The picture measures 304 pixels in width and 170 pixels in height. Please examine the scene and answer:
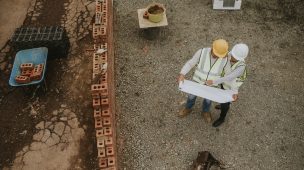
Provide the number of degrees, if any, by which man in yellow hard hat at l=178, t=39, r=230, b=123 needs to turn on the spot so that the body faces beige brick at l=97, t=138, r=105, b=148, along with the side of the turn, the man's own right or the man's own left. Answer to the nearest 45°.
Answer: approximately 45° to the man's own right

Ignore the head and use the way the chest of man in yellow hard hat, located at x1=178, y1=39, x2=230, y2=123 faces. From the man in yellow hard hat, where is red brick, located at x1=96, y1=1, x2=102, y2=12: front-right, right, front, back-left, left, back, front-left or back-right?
back-right

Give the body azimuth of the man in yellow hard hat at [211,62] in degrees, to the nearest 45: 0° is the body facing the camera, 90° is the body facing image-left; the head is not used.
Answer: approximately 0°

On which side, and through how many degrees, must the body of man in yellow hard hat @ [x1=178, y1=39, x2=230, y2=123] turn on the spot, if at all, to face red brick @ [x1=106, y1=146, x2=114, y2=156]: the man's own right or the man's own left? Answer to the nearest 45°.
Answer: approximately 45° to the man's own right

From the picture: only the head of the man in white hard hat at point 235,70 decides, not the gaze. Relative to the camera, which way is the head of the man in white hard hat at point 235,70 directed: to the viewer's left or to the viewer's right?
to the viewer's left

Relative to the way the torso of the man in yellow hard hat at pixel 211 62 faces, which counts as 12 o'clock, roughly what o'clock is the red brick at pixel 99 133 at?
The red brick is roughly at 2 o'clock from the man in yellow hard hat.

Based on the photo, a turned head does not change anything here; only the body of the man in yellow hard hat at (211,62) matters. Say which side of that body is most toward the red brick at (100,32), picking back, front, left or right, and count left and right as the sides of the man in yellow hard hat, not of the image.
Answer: right

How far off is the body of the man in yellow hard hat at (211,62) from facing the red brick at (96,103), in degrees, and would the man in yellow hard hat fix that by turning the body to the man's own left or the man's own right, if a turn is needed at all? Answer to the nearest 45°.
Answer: approximately 90° to the man's own right

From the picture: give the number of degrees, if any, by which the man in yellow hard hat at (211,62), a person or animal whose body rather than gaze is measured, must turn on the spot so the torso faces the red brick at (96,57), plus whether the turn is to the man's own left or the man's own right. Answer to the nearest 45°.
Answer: approximately 90° to the man's own right

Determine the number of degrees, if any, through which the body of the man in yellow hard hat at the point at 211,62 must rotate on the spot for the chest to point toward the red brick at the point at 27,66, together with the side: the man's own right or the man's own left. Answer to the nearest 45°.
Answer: approximately 90° to the man's own right

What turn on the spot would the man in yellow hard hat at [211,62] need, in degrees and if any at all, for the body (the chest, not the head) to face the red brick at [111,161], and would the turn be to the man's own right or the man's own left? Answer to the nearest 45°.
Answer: approximately 45° to the man's own right

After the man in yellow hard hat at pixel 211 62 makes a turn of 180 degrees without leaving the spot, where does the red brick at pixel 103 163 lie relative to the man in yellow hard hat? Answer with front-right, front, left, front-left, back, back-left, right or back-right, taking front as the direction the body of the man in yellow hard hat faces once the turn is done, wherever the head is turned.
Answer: back-left

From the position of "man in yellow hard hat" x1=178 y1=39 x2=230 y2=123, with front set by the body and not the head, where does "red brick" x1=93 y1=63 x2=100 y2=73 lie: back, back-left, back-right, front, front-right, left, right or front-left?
right

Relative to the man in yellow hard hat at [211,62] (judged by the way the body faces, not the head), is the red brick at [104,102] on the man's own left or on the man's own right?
on the man's own right

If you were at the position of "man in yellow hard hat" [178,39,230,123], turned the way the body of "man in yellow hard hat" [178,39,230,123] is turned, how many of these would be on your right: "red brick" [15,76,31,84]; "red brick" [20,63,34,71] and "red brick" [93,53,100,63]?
3
